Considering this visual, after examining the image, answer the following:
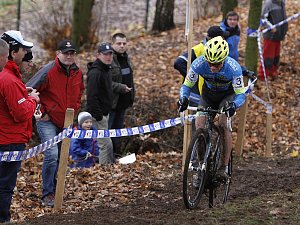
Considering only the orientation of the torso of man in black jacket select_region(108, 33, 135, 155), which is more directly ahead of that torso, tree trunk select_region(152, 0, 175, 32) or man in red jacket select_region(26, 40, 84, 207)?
the man in red jacket

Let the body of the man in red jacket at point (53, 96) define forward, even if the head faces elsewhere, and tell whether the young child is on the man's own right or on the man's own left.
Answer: on the man's own left

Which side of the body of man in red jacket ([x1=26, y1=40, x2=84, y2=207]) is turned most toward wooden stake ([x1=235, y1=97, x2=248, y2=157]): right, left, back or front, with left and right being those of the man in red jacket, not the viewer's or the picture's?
left

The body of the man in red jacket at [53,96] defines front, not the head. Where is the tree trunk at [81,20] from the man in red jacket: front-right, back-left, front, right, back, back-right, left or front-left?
back-left

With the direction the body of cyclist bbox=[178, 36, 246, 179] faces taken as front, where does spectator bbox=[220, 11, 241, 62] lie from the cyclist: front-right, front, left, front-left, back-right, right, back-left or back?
back

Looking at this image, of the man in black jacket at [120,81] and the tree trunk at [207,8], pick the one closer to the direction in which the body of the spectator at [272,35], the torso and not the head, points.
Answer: the man in black jacket

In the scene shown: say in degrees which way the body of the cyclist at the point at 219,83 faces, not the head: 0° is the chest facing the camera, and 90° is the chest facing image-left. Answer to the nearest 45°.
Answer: approximately 0°

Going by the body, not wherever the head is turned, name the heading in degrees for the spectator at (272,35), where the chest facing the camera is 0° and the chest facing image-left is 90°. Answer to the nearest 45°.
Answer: approximately 45°

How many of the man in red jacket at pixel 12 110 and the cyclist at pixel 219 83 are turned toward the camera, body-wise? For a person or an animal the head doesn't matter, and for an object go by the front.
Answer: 1

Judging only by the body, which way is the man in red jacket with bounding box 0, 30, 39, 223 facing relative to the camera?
to the viewer's right
